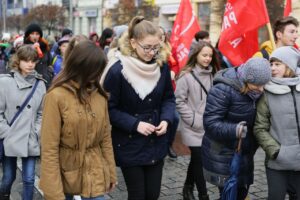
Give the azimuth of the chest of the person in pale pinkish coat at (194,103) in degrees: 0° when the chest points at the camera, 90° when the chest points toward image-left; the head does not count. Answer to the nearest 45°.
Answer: approximately 315°

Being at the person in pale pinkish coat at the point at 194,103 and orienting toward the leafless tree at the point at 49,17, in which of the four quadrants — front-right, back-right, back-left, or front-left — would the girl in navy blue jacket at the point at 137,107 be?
back-left

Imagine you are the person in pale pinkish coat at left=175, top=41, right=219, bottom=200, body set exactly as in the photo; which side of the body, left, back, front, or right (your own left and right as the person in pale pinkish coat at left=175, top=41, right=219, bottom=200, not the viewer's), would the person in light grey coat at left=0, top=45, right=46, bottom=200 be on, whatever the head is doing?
right

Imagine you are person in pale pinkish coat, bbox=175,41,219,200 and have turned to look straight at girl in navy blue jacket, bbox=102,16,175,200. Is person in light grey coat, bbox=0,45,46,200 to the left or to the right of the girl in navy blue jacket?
right

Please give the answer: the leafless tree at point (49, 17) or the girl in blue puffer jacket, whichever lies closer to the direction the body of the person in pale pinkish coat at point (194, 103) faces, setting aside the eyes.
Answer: the girl in blue puffer jacket

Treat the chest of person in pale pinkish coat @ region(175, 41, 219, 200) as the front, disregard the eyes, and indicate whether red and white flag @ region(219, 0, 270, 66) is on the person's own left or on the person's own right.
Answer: on the person's own left
